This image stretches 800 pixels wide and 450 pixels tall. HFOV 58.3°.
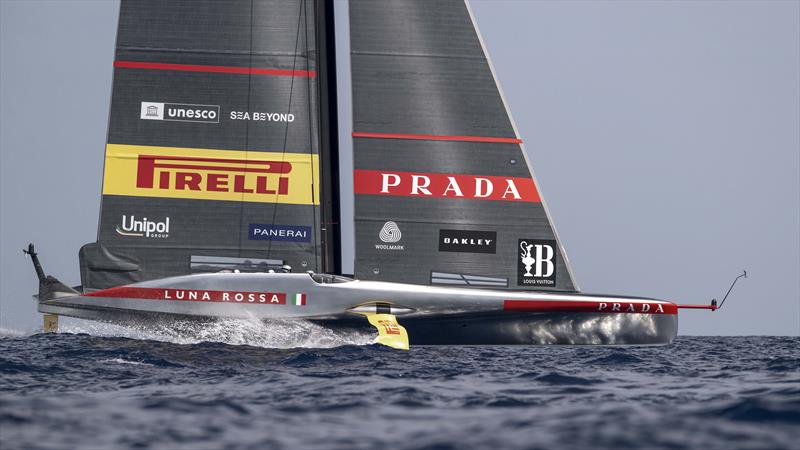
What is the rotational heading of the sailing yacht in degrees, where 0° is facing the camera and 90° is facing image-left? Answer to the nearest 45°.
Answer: approximately 270°
